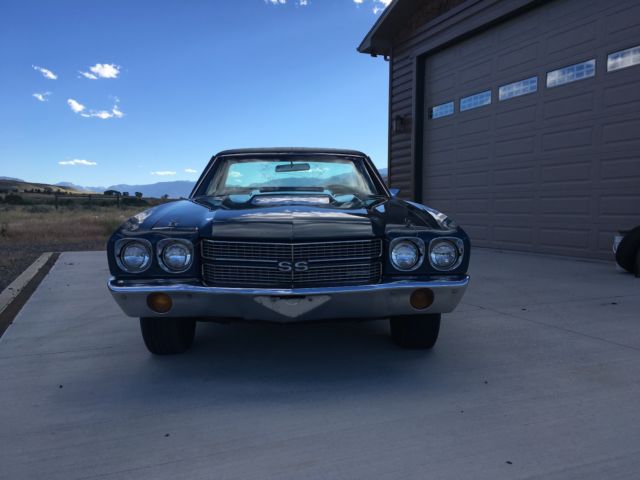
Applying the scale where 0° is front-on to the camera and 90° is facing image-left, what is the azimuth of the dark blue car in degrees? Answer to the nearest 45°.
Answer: approximately 0°

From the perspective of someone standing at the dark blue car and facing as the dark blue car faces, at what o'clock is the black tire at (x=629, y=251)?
The black tire is roughly at 8 o'clock from the dark blue car.
